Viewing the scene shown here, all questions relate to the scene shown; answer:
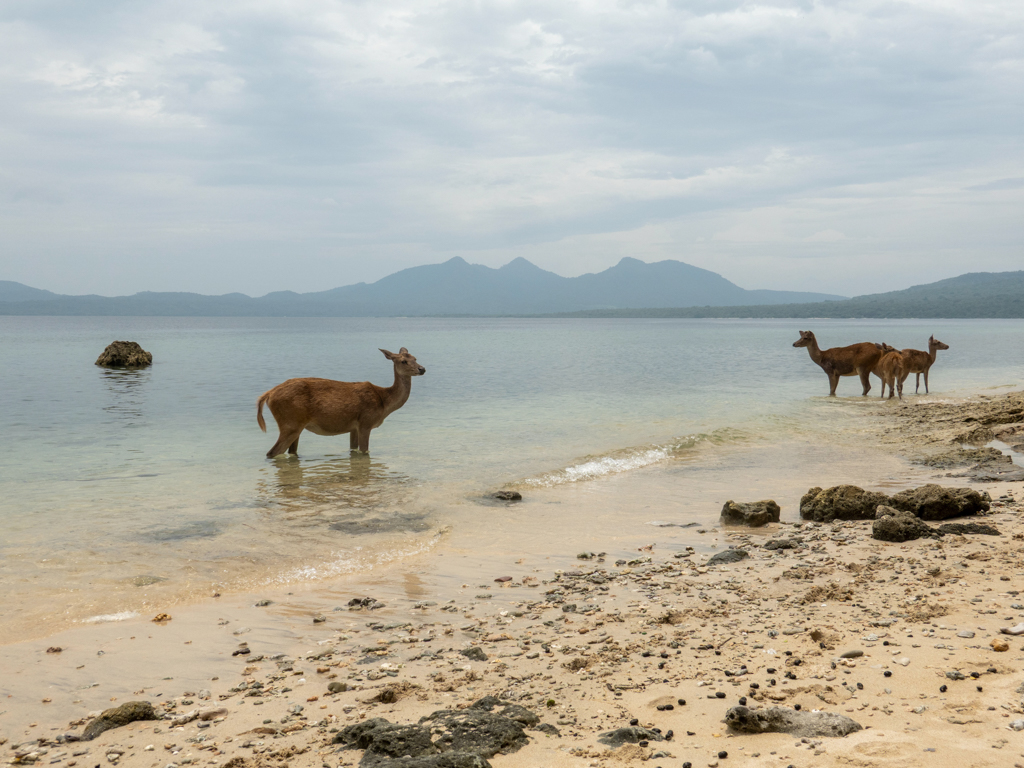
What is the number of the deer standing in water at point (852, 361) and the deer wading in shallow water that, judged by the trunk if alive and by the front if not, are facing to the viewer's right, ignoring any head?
1

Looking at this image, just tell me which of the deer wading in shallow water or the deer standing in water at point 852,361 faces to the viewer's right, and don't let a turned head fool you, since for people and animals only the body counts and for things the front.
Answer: the deer wading in shallow water

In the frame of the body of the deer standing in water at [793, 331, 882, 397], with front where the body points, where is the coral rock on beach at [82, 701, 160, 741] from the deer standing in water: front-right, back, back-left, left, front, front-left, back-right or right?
left

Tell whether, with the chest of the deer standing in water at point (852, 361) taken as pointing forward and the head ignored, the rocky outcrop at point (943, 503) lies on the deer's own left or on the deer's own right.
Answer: on the deer's own left

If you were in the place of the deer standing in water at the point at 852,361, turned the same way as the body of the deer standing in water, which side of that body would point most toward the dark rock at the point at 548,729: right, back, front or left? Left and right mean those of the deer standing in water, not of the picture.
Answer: left

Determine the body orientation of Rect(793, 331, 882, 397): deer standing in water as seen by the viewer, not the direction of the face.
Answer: to the viewer's left

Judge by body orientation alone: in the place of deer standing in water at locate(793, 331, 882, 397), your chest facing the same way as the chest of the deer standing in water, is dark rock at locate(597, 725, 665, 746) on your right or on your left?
on your left

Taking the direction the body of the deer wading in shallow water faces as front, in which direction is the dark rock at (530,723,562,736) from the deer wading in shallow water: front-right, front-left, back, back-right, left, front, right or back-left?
right

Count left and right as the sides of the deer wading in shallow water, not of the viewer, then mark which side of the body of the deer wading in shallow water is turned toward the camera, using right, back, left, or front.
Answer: right

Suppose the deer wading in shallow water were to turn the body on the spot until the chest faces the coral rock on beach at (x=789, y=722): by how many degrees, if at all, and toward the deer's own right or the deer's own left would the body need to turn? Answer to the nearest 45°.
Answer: approximately 90° to the deer's own right

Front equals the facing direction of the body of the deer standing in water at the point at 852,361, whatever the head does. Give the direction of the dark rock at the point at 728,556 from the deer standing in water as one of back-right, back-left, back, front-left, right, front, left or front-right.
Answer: left
